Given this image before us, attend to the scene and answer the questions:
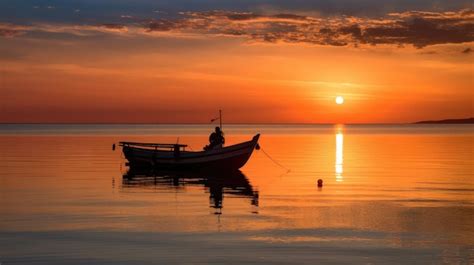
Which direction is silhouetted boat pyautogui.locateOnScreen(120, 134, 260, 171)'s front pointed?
to the viewer's right

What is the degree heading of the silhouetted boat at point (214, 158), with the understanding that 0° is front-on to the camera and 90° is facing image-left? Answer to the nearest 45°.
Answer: approximately 270°
